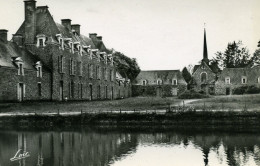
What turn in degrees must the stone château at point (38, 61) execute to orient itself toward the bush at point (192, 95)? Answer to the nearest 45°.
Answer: approximately 45° to its left
